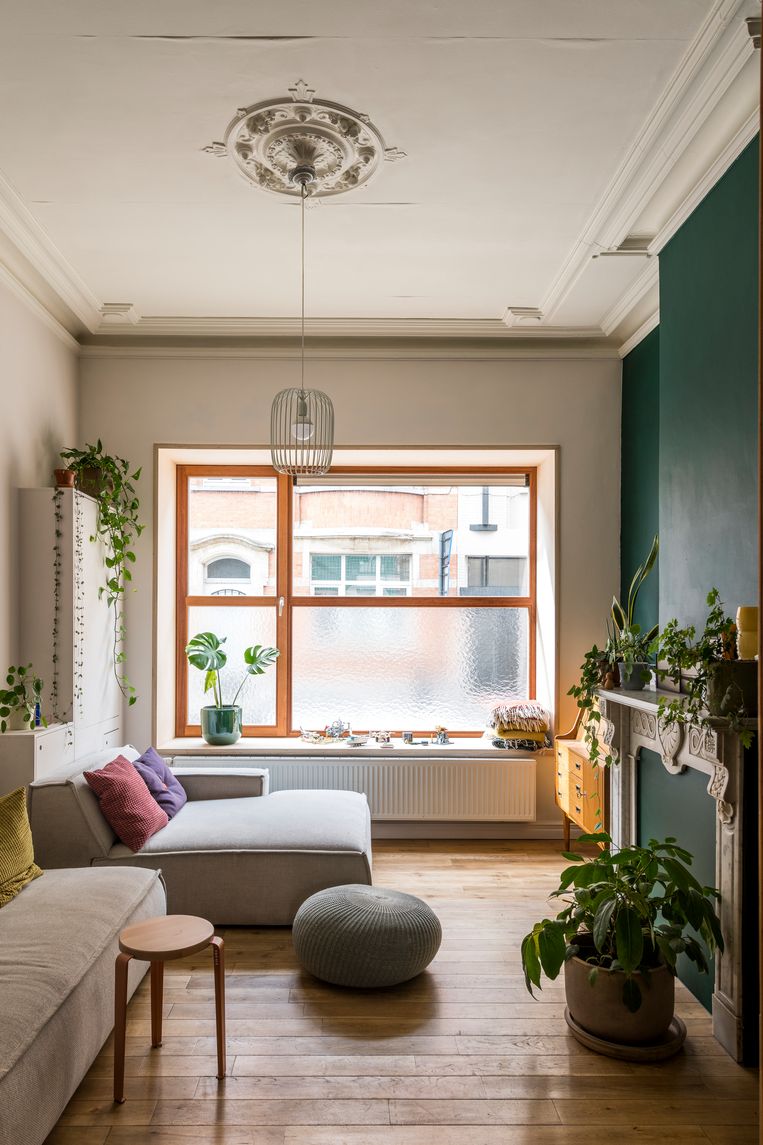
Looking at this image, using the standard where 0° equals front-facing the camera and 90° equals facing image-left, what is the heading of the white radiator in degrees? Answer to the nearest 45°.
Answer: approximately 0°

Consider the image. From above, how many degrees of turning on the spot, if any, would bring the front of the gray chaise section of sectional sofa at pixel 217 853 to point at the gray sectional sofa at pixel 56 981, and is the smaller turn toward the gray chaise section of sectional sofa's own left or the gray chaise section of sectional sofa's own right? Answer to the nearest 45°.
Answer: approximately 90° to the gray chaise section of sectional sofa's own right

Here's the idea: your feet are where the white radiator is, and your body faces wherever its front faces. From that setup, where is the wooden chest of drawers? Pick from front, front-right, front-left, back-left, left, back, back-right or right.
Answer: front-left

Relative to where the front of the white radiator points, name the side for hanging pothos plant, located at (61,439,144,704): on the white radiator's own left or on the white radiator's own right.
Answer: on the white radiator's own right

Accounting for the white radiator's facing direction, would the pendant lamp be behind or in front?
in front

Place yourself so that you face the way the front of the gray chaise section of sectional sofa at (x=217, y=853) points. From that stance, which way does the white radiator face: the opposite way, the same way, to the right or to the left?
to the right

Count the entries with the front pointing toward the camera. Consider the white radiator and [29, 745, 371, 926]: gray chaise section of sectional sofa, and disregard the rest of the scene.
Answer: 1

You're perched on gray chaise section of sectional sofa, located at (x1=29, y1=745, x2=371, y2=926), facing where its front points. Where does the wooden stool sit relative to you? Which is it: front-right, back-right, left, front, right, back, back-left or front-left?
right

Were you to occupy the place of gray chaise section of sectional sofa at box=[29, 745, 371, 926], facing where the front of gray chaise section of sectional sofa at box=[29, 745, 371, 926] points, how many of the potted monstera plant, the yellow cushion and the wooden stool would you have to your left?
1

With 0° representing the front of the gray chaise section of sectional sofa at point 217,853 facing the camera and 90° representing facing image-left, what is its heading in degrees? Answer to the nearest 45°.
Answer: approximately 270°
